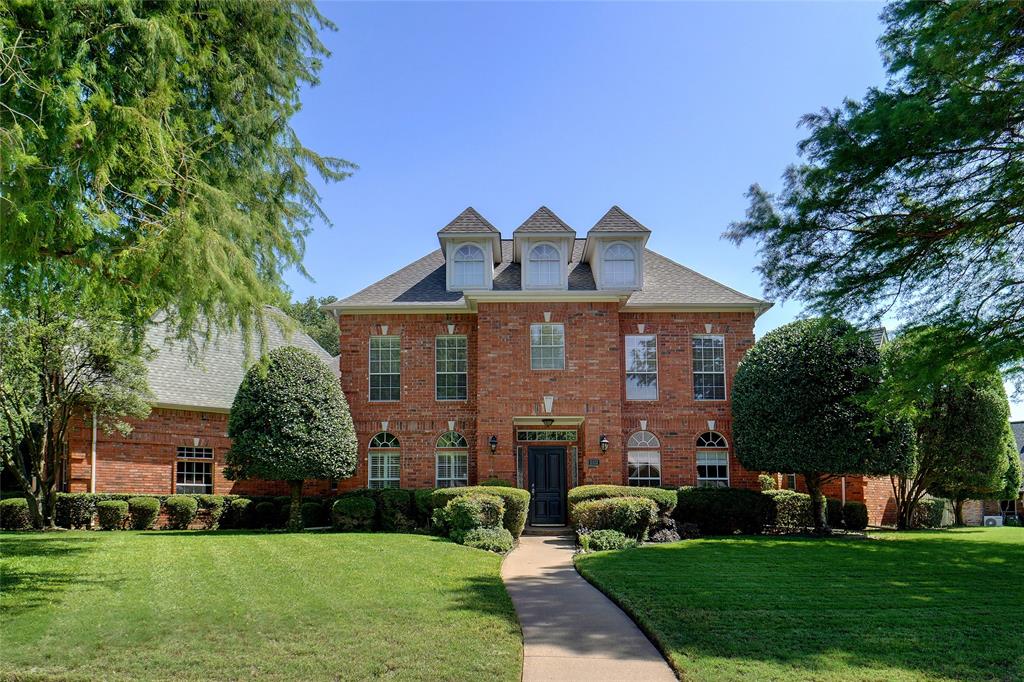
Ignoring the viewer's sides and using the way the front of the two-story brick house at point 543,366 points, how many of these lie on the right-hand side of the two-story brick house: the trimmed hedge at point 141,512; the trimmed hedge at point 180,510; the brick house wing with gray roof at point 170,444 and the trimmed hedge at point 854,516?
3

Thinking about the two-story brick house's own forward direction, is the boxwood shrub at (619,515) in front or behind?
in front

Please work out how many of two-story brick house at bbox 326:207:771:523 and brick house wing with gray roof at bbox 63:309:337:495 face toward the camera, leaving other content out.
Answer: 2

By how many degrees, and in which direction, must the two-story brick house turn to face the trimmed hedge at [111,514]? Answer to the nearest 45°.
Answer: approximately 90° to its right

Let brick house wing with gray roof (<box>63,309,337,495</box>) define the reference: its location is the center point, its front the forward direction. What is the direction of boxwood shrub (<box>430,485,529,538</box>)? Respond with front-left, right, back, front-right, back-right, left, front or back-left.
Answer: front-left

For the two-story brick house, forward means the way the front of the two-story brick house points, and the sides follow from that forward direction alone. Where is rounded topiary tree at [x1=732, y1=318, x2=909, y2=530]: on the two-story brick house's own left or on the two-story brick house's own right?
on the two-story brick house's own left

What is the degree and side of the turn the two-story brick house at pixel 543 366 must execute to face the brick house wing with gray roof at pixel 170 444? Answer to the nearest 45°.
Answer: approximately 90° to its right

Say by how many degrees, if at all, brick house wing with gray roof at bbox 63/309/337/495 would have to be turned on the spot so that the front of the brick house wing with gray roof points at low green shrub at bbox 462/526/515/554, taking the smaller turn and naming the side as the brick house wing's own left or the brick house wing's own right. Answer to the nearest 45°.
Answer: approximately 45° to the brick house wing's own left

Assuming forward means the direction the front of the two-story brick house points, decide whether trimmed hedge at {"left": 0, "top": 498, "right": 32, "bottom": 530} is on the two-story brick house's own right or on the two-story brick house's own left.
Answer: on the two-story brick house's own right

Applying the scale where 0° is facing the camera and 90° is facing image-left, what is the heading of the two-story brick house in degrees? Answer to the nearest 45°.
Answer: approximately 0°

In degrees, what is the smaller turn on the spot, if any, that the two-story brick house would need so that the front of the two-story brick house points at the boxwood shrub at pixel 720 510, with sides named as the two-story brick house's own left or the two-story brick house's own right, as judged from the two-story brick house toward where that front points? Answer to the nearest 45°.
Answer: approximately 45° to the two-story brick house's own left

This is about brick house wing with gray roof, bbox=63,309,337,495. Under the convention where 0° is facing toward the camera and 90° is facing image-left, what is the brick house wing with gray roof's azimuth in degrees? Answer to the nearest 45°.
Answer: approximately 0°
